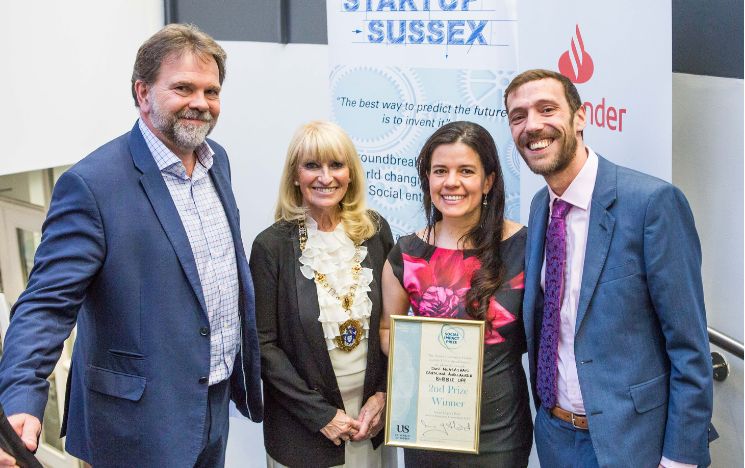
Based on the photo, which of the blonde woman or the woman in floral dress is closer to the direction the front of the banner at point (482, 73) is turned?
the woman in floral dress

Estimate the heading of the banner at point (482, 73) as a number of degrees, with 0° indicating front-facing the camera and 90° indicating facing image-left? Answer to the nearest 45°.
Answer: approximately 0°

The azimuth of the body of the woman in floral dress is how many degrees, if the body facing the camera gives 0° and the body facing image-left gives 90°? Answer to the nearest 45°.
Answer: approximately 0°

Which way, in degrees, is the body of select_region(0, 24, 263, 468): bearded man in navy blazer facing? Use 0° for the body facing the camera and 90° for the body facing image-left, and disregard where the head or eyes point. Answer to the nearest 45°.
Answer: approximately 315°

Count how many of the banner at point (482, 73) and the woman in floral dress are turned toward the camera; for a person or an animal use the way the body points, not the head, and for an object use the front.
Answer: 2
